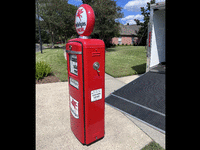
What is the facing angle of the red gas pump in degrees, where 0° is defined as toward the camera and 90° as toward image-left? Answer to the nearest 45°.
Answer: approximately 45°

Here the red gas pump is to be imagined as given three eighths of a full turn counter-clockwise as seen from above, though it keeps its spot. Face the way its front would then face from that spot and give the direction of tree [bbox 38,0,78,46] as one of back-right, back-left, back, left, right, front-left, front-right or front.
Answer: left

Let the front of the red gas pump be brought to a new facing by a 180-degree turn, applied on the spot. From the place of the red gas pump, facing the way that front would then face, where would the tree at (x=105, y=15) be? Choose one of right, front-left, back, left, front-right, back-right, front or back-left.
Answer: front-left
